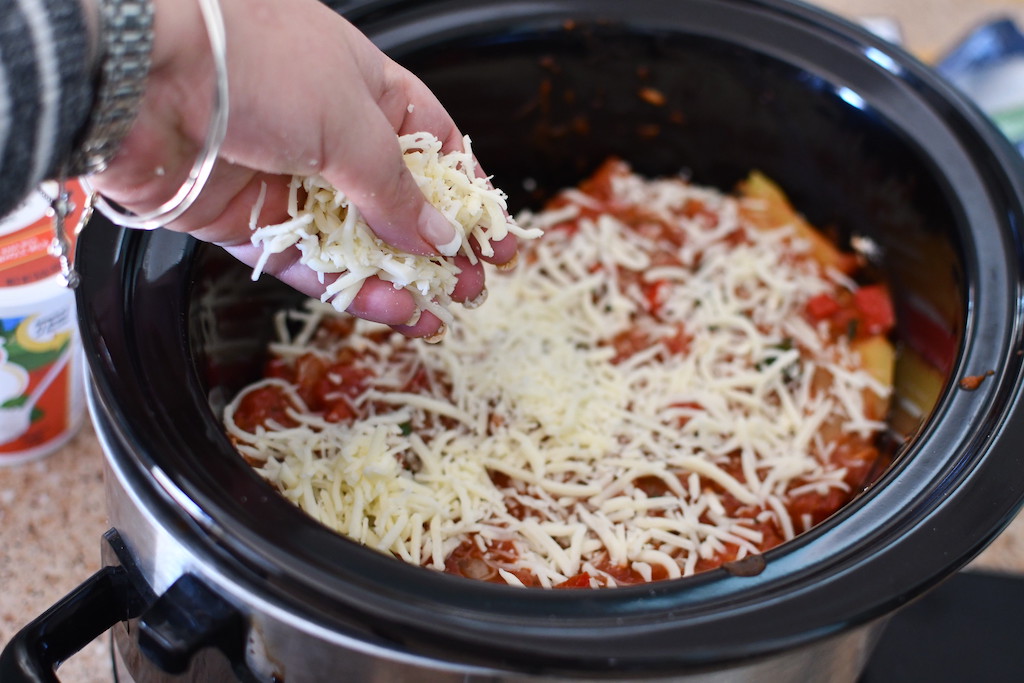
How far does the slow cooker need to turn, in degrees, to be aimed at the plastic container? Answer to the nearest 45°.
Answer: approximately 135° to its right

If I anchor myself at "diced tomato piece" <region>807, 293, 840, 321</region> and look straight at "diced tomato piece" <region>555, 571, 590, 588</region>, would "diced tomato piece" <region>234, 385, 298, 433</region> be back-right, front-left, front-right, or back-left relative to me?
front-right

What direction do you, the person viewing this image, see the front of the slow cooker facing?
facing the viewer and to the right of the viewer

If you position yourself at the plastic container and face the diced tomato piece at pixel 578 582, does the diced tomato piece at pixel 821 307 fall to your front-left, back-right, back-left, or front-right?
front-left
